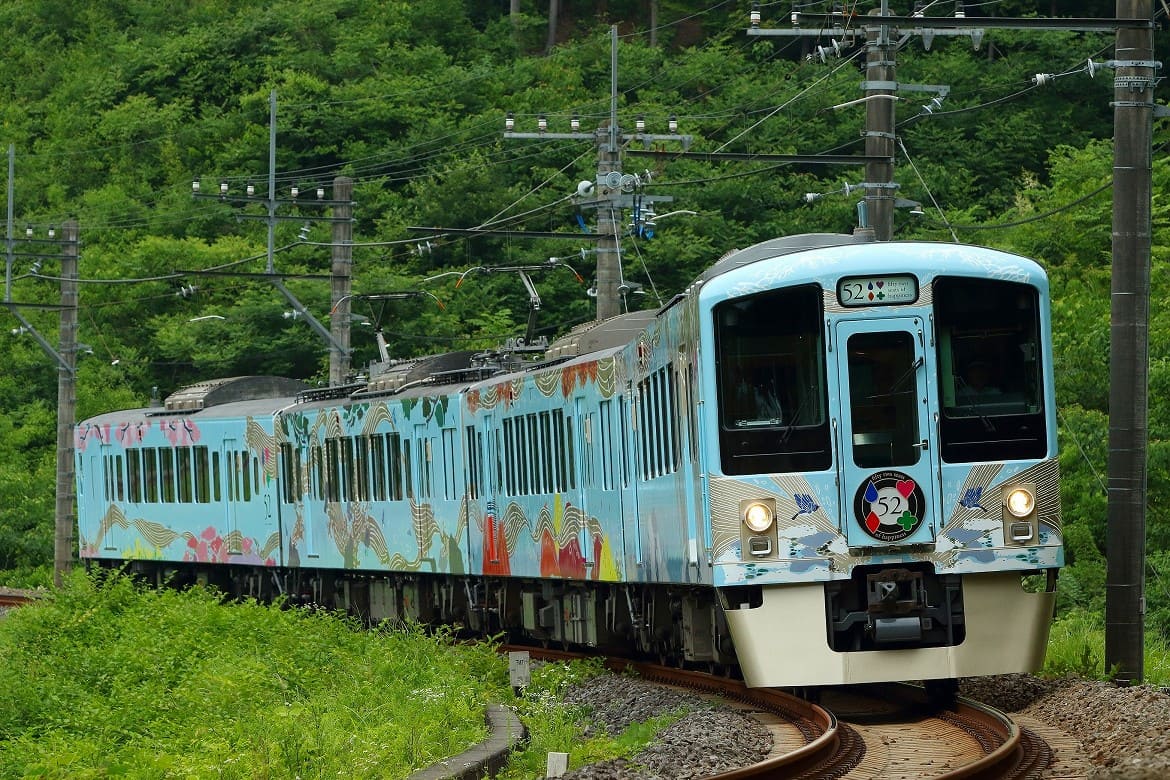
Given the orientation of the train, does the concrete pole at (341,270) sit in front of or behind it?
behind

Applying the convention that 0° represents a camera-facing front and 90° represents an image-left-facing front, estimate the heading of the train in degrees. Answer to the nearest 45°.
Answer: approximately 315°

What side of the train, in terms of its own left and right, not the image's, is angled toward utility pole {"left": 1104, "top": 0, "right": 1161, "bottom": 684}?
front

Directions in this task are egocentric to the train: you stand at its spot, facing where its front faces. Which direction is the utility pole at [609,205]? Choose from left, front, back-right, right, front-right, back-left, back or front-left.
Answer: back-left

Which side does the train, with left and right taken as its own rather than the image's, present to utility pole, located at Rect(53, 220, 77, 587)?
back

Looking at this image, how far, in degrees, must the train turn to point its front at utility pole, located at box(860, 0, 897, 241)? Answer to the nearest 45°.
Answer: approximately 135° to its left
